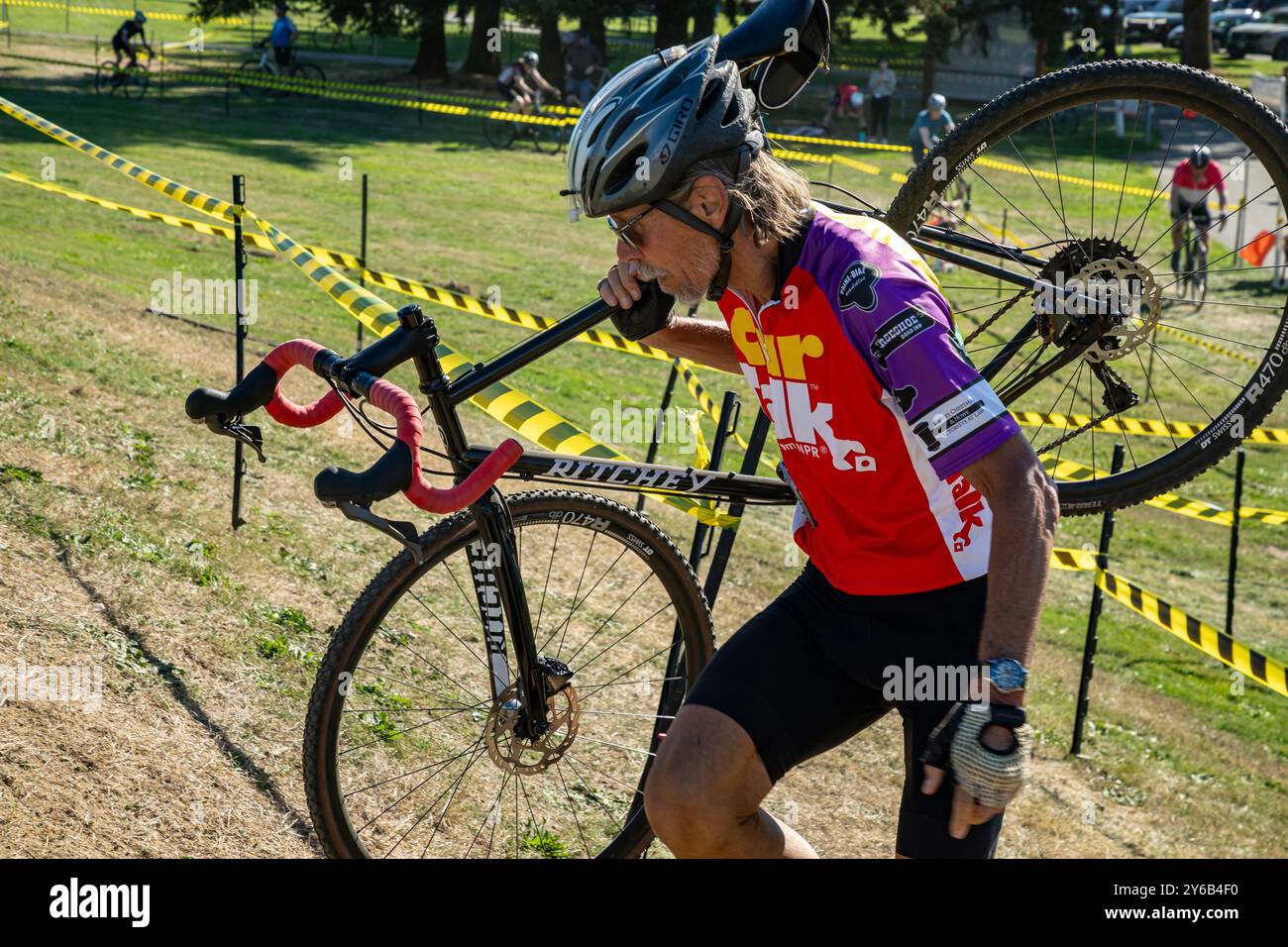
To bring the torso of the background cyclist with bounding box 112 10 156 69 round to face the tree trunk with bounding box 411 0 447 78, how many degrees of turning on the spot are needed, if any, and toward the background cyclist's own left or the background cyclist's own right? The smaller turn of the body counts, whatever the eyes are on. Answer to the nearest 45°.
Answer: approximately 45° to the background cyclist's own left

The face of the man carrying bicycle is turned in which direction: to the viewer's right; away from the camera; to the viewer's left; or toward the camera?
to the viewer's left

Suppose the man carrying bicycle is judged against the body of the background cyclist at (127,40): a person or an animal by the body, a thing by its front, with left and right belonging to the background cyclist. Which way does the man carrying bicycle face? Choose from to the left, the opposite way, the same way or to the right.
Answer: the opposite way

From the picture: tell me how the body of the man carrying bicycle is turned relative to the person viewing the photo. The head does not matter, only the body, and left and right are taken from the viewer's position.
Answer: facing the viewer and to the left of the viewer

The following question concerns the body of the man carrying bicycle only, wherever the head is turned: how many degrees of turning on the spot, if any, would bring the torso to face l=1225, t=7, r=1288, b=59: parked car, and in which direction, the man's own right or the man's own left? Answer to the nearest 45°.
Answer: approximately 135° to the man's own right

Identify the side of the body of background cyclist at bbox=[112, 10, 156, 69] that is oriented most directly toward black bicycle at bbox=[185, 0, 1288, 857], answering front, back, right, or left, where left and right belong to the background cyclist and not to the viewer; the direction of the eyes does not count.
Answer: right

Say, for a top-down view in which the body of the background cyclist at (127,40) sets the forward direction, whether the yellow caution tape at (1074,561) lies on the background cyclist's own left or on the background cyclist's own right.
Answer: on the background cyclist's own right

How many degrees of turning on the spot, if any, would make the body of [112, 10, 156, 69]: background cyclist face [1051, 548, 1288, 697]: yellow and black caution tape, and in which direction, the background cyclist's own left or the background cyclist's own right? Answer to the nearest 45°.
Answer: approximately 90° to the background cyclist's own right

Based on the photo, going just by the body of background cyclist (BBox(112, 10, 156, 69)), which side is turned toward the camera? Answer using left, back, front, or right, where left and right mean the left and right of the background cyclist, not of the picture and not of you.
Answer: right
